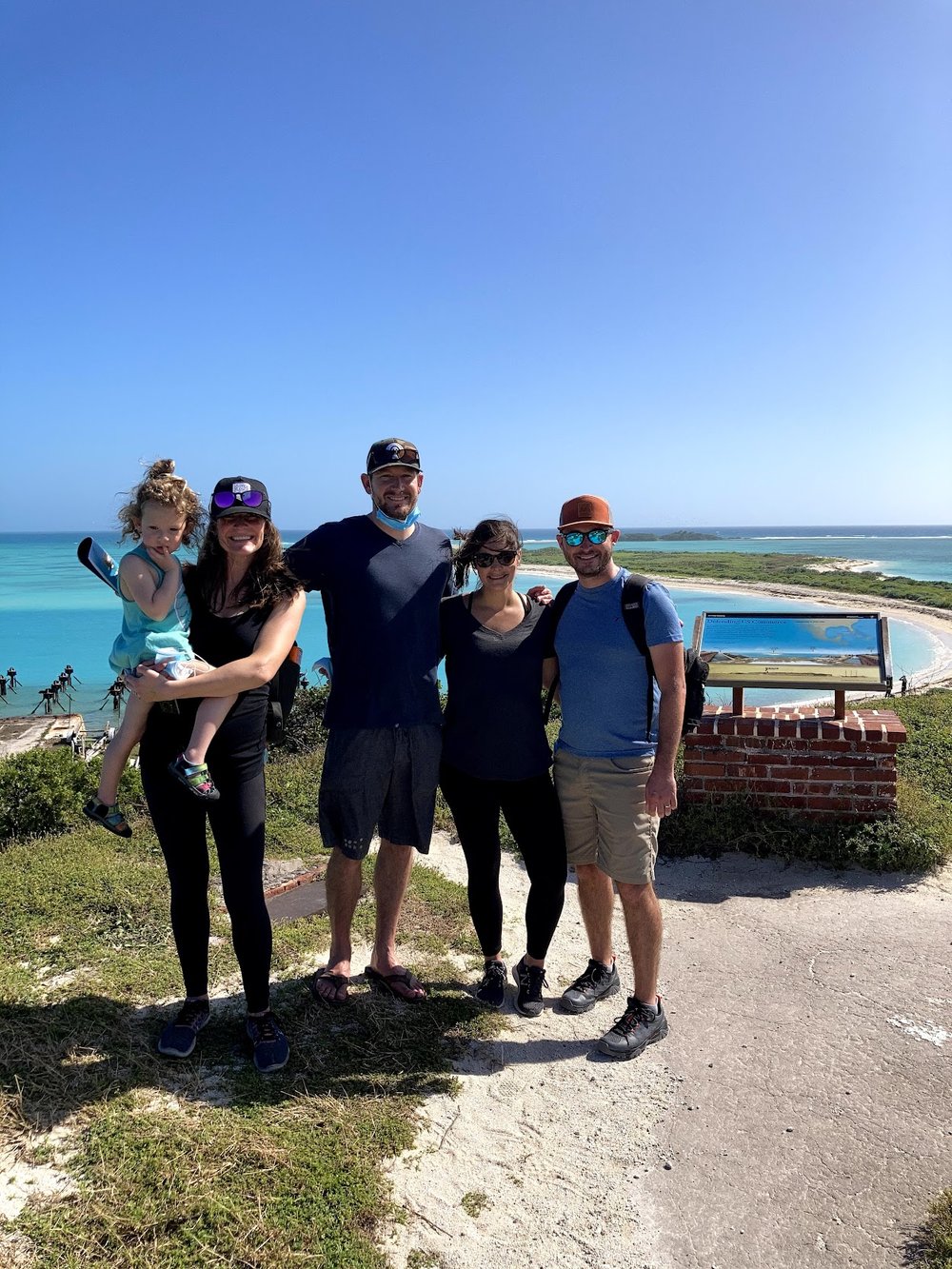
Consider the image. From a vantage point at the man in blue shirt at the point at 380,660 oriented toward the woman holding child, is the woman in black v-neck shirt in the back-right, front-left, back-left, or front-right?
back-left

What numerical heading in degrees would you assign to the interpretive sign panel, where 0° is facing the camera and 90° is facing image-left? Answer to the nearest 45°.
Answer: approximately 0°

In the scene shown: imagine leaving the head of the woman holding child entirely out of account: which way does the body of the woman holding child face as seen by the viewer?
toward the camera

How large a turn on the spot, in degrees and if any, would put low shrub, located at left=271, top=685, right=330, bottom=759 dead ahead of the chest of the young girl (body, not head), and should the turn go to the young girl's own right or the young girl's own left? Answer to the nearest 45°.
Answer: approximately 135° to the young girl's own left

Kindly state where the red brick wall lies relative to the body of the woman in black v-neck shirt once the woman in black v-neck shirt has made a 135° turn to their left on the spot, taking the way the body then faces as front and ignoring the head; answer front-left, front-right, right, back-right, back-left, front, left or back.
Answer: front

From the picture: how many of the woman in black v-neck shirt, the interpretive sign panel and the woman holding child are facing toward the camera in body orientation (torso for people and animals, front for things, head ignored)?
3

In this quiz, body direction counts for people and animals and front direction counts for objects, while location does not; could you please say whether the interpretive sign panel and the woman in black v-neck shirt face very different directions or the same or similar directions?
same or similar directions

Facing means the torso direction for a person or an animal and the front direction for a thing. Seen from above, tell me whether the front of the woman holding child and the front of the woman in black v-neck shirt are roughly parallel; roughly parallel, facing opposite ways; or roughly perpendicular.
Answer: roughly parallel

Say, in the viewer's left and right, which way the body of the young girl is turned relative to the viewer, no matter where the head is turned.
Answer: facing the viewer and to the right of the viewer

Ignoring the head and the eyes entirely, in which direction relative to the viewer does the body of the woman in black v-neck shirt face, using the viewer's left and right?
facing the viewer

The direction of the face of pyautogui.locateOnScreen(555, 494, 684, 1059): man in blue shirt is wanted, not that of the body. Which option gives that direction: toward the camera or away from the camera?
toward the camera

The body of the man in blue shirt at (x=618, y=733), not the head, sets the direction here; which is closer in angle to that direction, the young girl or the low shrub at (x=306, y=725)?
the young girl
